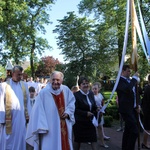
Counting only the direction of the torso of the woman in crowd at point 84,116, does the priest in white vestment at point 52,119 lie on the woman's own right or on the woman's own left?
on the woman's own right

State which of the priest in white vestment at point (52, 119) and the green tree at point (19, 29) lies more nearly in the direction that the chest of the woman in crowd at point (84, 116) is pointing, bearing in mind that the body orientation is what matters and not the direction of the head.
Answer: the priest in white vestment

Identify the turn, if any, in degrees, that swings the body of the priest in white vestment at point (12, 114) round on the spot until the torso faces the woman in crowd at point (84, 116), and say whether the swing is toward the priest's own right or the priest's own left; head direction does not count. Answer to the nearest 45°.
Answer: approximately 45° to the priest's own left

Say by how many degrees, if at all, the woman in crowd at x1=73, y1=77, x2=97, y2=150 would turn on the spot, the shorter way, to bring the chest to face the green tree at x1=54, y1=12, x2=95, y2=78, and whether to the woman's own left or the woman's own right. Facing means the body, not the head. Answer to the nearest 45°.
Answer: approximately 135° to the woman's own left

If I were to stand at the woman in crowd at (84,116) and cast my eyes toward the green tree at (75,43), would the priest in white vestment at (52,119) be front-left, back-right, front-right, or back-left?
back-left

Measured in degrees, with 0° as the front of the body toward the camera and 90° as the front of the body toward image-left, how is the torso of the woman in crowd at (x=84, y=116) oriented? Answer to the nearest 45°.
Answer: approximately 315°

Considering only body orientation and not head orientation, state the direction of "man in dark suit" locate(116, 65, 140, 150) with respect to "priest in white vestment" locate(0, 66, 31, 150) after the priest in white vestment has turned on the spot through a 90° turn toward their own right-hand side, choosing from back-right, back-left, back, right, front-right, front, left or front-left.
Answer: back-left

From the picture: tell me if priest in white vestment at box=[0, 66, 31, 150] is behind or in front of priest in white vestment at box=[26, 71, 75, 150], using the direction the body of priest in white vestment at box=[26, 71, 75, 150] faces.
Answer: behind

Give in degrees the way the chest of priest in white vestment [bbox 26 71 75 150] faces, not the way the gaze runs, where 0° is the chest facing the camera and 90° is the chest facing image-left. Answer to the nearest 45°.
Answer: approximately 315°

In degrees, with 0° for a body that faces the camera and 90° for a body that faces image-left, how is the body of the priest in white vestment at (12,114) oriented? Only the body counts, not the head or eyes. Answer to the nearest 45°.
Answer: approximately 315°

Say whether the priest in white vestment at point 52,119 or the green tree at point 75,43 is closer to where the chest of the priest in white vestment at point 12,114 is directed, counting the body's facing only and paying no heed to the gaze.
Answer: the priest in white vestment
